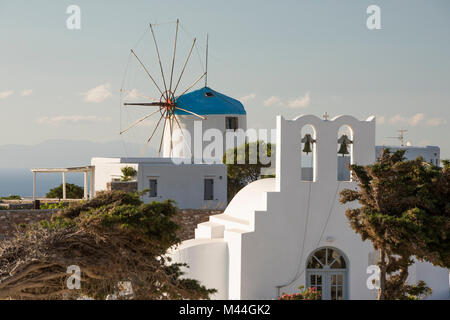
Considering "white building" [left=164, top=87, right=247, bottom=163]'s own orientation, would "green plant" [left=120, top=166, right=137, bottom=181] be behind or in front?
in front

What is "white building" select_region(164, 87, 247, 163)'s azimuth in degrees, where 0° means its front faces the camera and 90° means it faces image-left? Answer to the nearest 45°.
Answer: approximately 45°

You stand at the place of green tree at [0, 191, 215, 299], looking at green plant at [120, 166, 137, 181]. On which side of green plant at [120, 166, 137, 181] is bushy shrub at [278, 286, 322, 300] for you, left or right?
right

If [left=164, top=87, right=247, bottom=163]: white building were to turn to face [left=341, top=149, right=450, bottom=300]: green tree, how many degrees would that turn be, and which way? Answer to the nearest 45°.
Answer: approximately 45° to its left

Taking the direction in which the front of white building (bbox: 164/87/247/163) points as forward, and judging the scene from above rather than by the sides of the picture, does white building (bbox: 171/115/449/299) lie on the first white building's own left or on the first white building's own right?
on the first white building's own left

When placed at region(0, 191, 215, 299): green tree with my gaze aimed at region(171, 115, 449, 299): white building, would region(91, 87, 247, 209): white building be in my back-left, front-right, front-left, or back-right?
front-left

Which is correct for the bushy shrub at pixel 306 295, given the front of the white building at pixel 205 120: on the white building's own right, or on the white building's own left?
on the white building's own left

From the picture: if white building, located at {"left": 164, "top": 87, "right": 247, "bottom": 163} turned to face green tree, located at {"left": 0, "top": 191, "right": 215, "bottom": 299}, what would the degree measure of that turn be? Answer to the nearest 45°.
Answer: approximately 45° to its left
